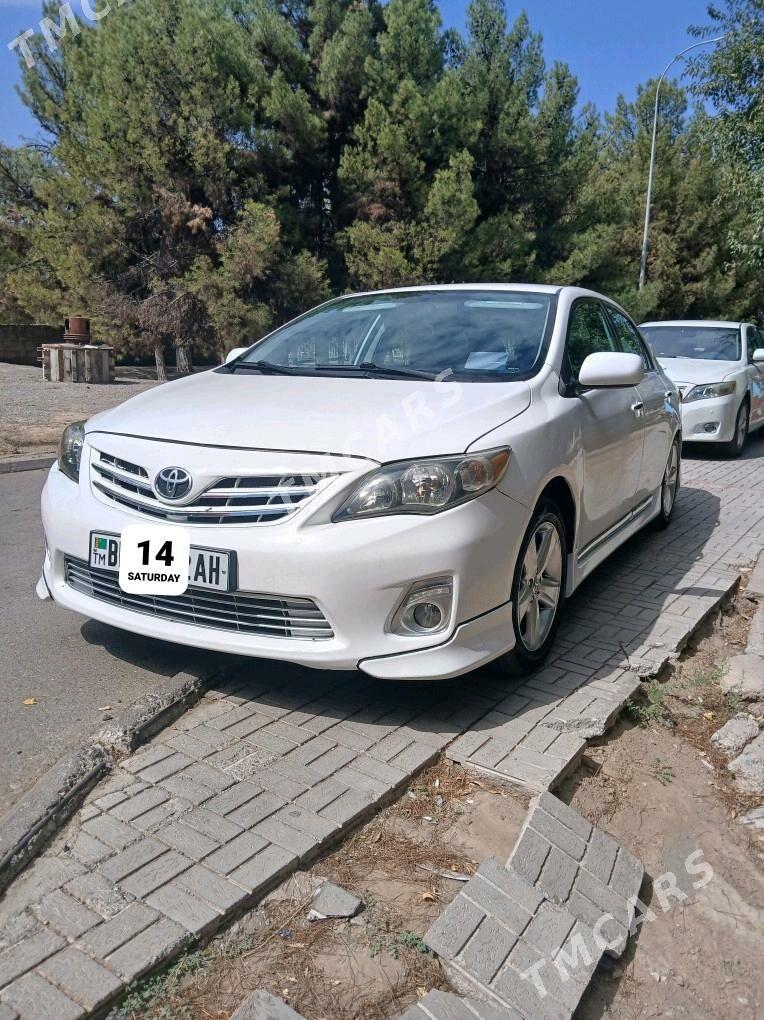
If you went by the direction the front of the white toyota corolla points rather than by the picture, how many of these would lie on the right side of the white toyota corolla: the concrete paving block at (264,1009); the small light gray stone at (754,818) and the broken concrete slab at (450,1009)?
0

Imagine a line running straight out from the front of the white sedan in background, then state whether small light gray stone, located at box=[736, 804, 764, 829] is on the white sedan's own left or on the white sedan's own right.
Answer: on the white sedan's own left

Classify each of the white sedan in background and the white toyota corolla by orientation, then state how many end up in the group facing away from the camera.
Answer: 0

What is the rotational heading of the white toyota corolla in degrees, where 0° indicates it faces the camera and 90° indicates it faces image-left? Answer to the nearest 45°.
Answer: approximately 45°

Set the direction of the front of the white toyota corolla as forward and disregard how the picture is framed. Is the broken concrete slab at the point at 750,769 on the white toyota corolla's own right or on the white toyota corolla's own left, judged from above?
on the white toyota corolla's own left

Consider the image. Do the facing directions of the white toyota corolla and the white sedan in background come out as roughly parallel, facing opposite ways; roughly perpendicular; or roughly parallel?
roughly parallel

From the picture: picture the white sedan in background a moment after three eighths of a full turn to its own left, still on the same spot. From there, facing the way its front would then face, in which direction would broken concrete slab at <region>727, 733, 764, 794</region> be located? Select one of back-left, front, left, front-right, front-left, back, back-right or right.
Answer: right

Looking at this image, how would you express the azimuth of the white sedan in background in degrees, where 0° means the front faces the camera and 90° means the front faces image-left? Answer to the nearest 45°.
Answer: approximately 45°

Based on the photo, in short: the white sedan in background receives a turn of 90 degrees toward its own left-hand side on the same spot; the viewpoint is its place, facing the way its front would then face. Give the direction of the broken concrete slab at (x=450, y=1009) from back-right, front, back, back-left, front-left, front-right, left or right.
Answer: front-right

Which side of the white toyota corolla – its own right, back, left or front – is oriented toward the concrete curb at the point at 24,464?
right

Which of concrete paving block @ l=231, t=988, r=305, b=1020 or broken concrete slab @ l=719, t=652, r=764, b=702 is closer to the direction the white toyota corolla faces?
the concrete paving block

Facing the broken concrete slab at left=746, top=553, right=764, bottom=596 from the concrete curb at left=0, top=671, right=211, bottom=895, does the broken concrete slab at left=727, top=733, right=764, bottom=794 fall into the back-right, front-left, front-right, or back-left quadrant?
front-right

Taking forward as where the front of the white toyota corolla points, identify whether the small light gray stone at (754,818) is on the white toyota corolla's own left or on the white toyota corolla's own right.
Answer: on the white toyota corolla's own left

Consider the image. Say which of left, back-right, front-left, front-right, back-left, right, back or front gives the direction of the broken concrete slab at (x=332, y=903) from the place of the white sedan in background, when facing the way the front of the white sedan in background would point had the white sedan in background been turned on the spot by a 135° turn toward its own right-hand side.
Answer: back

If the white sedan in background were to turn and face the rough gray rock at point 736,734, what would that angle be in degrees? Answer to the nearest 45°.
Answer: approximately 45° to its left

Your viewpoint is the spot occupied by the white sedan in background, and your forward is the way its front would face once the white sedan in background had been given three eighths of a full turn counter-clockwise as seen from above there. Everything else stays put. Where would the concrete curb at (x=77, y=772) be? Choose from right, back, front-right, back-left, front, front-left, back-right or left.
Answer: right

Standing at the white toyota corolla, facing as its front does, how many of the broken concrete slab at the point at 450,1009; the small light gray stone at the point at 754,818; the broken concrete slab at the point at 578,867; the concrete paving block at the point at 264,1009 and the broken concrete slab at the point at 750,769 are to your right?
0
